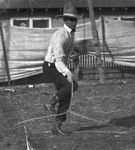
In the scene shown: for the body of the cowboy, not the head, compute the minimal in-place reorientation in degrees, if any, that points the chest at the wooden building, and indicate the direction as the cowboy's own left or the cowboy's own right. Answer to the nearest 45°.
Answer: approximately 90° to the cowboy's own left

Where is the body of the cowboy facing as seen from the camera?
to the viewer's right
